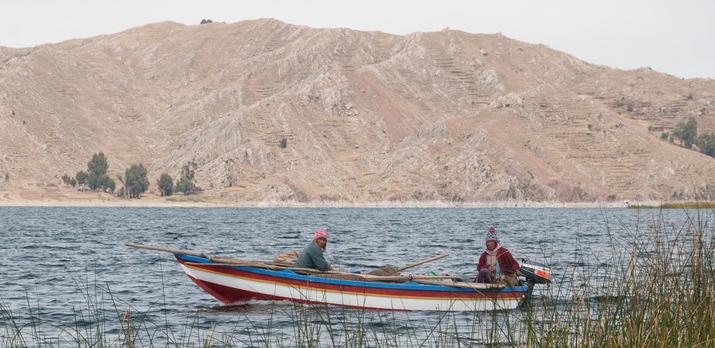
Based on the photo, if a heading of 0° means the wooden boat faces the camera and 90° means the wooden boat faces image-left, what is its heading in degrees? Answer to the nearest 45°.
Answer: approximately 90°
